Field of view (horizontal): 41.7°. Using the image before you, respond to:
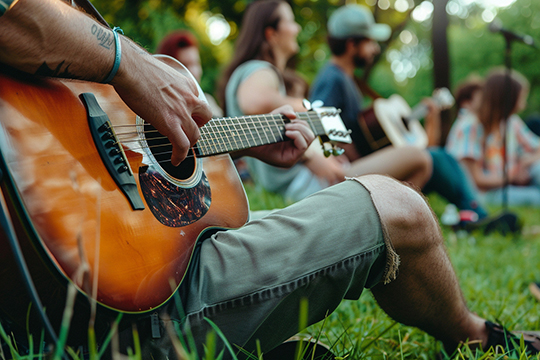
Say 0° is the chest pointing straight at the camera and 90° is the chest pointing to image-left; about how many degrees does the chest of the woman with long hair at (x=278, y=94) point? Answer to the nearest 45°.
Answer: approximately 270°

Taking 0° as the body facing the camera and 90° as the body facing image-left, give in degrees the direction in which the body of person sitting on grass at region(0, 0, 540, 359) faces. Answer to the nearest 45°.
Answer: approximately 270°

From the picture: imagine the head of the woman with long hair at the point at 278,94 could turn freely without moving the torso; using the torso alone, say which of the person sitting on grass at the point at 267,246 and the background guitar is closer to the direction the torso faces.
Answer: the background guitar

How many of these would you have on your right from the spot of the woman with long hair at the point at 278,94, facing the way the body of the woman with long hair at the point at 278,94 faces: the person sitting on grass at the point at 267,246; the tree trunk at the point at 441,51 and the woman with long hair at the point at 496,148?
1

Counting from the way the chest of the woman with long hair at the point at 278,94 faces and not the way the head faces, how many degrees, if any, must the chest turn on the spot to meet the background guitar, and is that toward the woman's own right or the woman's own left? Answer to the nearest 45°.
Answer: approximately 45° to the woman's own left

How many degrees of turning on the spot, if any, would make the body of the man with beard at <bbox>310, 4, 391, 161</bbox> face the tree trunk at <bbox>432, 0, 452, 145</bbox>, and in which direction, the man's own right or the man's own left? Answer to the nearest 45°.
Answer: approximately 90° to the man's own left

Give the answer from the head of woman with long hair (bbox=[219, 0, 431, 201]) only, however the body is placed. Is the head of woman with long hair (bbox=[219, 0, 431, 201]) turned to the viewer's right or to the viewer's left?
to the viewer's right

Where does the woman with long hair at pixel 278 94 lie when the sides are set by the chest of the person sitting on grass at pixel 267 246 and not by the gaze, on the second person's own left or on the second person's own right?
on the second person's own left
